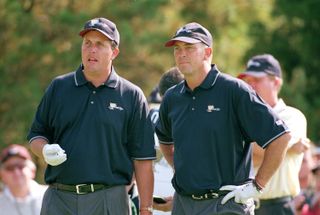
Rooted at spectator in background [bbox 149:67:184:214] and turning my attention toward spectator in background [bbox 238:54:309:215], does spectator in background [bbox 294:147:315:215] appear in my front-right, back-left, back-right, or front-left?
front-left

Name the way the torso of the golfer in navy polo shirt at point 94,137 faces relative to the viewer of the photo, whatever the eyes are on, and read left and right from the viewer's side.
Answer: facing the viewer

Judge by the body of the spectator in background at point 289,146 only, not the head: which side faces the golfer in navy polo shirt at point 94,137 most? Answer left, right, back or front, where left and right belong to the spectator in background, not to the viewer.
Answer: front

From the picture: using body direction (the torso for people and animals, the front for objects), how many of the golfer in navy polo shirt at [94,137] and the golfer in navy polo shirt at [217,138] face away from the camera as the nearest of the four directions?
0

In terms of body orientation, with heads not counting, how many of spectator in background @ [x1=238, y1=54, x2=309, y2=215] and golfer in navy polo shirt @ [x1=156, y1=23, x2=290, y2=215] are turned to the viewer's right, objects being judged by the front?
0

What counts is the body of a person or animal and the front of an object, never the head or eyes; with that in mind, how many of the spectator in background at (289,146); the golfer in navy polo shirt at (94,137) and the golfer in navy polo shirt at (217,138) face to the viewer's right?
0

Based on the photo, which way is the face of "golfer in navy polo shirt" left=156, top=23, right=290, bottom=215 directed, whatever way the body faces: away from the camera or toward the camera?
toward the camera

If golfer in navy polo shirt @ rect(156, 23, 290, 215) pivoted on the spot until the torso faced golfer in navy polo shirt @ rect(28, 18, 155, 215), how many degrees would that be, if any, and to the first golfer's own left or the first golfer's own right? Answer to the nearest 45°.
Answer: approximately 45° to the first golfer's own right

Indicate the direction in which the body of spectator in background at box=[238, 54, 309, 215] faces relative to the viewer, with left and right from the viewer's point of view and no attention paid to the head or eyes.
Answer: facing the viewer and to the left of the viewer

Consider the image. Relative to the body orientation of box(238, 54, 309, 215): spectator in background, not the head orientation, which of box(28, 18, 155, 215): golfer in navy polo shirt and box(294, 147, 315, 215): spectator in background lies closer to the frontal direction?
the golfer in navy polo shirt

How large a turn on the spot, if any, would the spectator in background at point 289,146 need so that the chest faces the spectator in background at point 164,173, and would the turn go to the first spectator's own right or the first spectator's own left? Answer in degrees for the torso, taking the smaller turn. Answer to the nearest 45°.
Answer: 0° — they already face them

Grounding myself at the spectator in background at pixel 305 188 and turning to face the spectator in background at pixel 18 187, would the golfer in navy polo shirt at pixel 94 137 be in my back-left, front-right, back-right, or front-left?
front-left
